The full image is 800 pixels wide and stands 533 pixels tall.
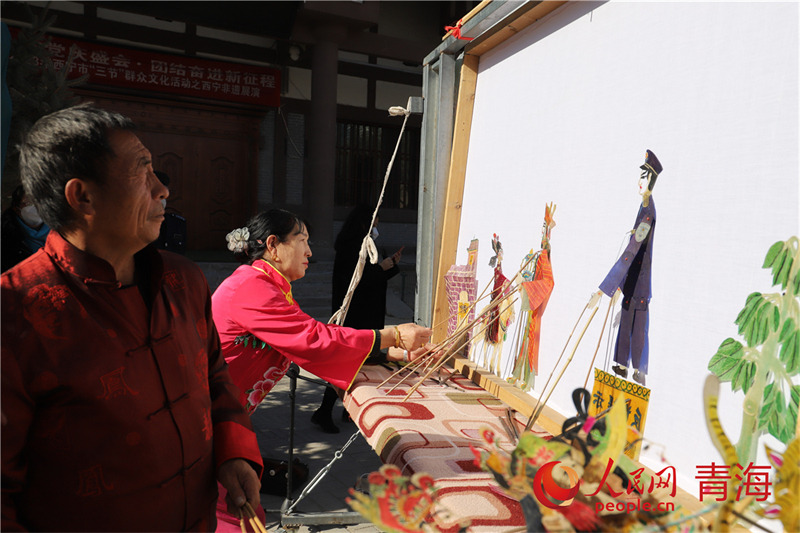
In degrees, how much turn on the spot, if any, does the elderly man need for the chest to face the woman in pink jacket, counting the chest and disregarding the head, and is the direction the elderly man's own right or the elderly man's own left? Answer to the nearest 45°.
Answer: approximately 90° to the elderly man's own left

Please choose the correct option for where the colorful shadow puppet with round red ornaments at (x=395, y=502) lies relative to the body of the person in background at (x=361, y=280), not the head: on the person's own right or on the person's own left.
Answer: on the person's own right

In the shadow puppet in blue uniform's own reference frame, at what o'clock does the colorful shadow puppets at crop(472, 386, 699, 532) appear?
The colorful shadow puppets is roughly at 9 o'clock from the shadow puppet in blue uniform.

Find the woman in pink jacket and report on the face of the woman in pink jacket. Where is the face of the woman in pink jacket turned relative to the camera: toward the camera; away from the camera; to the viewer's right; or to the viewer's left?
to the viewer's right

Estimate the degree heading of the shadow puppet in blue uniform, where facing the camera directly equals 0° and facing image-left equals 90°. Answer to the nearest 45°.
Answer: approximately 90°

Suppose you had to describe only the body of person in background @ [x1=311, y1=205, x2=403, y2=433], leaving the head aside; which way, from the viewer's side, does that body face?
to the viewer's right

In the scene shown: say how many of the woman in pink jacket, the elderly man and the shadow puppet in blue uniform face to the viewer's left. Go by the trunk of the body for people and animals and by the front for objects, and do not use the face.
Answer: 1

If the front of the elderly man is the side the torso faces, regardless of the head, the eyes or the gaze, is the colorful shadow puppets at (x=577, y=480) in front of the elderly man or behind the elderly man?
in front

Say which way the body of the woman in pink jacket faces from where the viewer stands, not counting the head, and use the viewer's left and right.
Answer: facing to the right of the viewer

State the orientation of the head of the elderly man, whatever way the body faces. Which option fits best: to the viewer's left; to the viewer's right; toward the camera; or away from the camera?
to the viewer's right

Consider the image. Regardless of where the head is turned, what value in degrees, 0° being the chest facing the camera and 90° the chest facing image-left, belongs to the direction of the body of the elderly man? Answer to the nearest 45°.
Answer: approximately 315°

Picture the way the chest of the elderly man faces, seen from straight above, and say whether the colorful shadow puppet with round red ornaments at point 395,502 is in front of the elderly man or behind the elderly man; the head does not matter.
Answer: in front
